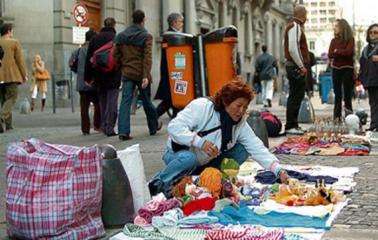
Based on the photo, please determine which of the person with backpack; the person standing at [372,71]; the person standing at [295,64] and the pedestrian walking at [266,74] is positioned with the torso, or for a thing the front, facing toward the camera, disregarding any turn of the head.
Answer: the person standing at [372,71]

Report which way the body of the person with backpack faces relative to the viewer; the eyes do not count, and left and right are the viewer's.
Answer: facing away from the viewer

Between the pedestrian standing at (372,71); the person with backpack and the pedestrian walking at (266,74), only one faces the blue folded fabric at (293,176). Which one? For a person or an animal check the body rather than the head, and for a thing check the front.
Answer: the pedestrian standing at (372,71)

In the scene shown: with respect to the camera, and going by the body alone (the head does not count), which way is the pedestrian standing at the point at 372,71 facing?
toward the camera

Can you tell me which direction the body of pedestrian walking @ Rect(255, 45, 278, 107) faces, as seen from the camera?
away from the camera

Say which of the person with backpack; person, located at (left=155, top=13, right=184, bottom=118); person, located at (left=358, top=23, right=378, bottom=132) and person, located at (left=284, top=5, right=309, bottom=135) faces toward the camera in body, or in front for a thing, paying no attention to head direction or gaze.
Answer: person, located at (left=358, top=23, right=378, bottom=132)

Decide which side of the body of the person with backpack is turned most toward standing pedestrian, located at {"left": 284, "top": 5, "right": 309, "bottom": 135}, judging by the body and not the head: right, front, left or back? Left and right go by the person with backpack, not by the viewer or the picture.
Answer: right

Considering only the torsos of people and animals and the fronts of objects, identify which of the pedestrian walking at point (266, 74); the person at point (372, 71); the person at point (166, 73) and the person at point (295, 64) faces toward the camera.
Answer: the person at point (372, 71)
